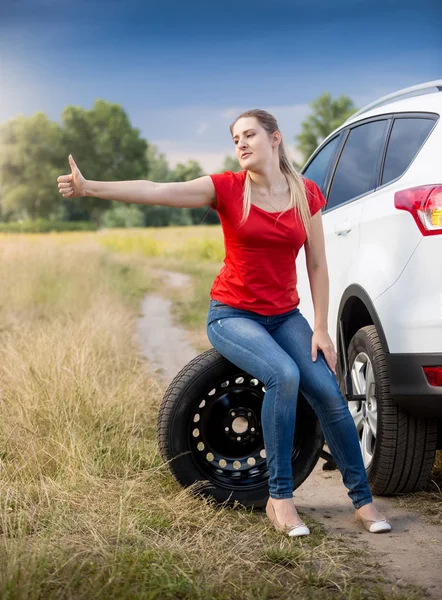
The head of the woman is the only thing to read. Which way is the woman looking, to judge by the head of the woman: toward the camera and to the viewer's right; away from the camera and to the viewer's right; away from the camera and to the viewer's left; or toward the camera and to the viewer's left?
toward the camera and to the viewer's left

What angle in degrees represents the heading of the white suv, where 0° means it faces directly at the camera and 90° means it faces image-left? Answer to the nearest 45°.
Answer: approximately 135°

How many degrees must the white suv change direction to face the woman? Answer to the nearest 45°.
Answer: approximately 90° to its left

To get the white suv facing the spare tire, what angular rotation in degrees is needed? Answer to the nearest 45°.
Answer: approximately 45° to its left
